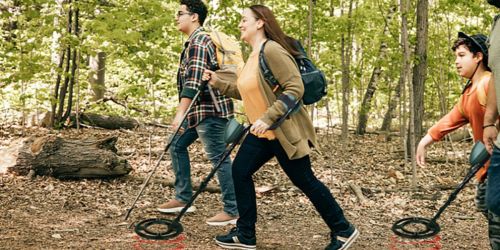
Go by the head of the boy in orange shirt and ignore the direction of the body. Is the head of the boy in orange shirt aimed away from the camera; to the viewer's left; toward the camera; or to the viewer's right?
to the viewer's left

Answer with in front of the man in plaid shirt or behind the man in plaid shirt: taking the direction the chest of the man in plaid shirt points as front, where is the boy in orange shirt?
behind

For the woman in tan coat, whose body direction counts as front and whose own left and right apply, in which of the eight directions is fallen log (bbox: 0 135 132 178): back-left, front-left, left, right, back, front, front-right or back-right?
front-right

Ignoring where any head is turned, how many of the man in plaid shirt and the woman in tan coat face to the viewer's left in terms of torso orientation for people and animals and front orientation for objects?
2

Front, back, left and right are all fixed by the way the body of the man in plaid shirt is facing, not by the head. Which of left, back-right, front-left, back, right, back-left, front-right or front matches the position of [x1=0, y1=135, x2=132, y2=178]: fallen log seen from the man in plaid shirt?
front-right

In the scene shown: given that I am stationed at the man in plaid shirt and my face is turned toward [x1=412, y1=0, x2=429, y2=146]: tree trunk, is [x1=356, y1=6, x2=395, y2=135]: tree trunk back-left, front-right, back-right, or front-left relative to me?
front-left

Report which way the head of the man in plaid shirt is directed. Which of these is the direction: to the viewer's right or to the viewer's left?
to the viewer's left

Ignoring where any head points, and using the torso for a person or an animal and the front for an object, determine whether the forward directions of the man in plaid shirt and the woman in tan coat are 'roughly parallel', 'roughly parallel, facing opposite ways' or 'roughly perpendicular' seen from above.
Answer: roughly parallel

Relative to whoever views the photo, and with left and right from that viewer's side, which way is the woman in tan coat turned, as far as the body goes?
facing to the left of the viewer
